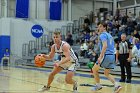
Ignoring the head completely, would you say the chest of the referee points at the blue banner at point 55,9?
no

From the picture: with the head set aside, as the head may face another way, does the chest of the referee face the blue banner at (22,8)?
no
